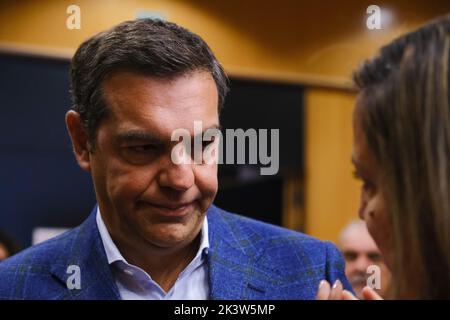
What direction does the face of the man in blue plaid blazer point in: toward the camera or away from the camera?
toward the camera

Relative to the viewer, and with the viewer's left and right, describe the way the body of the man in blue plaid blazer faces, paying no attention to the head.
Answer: facing the viewer and to the right of the viewer

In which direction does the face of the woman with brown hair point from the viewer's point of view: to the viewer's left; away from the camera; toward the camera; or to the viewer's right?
to the viewer's left
